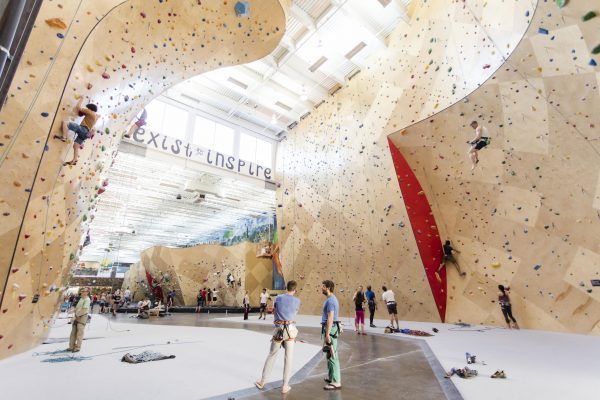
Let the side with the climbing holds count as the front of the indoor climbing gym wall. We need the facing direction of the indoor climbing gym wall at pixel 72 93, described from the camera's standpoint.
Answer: facing the viewer and to the right of the viewer

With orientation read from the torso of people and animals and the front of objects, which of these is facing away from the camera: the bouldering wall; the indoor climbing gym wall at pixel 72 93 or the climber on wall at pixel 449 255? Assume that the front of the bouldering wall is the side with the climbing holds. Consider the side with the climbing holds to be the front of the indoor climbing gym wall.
the climber on wall

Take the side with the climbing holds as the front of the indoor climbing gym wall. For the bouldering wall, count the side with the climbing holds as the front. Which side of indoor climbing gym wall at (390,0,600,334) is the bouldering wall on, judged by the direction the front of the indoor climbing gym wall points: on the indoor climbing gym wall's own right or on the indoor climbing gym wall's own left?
on the indoor climbing gym wall's own right

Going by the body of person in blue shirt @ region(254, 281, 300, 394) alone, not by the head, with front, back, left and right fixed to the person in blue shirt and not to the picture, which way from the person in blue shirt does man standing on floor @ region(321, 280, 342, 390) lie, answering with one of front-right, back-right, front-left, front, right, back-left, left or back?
right

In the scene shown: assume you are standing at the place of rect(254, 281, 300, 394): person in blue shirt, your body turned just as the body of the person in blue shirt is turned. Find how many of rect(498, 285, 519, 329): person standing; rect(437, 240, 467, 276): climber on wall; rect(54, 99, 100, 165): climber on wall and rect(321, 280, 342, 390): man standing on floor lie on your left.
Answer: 1

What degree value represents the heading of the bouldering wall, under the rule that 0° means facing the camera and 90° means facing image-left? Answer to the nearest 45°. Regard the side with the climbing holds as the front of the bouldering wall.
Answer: approximately 0°

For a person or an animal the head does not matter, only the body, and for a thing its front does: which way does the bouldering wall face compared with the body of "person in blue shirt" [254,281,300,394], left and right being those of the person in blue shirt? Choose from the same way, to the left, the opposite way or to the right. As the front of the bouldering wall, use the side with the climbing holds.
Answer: the opposite way

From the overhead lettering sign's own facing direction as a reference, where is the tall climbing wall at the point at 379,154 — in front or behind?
in front

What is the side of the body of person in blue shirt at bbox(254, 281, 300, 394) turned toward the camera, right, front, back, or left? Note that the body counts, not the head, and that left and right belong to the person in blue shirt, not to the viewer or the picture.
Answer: back

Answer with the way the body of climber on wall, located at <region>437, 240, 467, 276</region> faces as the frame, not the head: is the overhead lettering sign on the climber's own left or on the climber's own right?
on the climber's own left

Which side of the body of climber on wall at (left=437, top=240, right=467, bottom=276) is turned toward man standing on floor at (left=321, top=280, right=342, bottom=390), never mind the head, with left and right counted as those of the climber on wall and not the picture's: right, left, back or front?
back

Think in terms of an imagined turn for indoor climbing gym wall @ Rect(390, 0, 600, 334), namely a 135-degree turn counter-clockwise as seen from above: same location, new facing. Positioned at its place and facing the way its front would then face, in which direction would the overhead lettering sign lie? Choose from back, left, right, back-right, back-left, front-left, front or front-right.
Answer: back

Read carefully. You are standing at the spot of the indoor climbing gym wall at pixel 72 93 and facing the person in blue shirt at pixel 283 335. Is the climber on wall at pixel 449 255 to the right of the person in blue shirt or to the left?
left

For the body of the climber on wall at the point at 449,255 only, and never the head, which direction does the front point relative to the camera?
away from the camera
